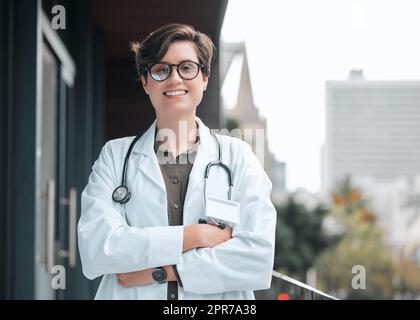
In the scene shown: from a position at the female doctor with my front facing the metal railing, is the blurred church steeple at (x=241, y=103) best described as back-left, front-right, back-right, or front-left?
front-left

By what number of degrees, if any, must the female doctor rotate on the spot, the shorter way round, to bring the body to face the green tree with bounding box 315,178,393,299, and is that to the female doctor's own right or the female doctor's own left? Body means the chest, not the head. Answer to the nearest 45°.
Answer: approximately 180°

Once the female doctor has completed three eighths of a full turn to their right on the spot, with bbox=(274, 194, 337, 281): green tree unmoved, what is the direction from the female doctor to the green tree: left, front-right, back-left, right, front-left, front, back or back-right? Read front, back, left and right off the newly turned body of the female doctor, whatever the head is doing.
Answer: front-right

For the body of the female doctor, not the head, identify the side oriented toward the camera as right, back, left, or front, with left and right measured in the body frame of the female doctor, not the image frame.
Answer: front
